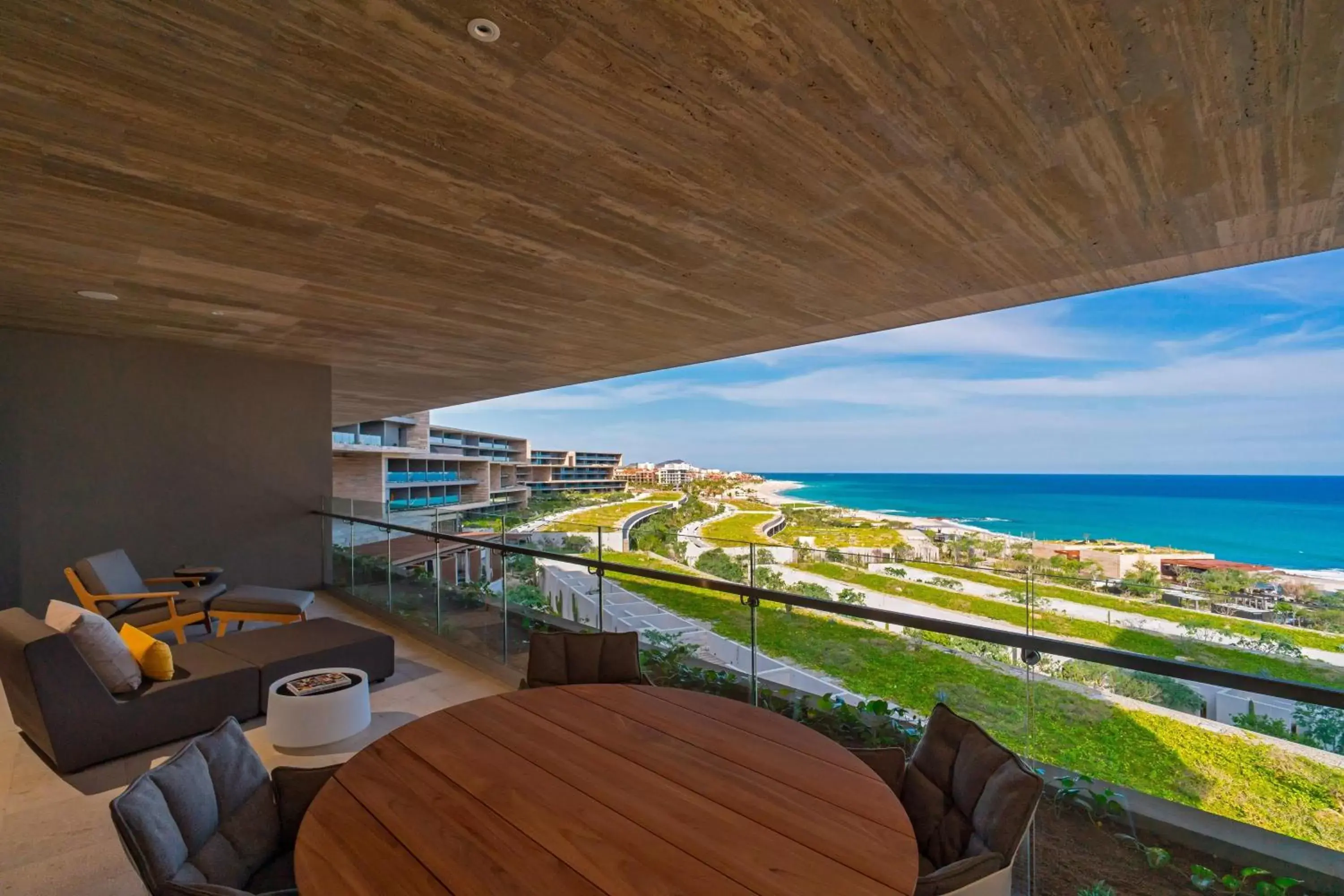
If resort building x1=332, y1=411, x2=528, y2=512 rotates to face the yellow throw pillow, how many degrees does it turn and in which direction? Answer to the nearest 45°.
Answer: approximately 45° to its right

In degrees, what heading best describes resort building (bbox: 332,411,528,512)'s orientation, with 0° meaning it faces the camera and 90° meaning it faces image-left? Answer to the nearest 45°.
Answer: approximately 315°

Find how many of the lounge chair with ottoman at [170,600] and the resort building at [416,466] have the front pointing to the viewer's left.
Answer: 0

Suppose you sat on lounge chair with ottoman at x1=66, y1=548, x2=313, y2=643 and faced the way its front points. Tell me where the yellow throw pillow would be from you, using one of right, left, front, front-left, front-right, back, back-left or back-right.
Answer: right

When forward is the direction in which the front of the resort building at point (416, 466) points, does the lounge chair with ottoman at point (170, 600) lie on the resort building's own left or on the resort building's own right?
on the resort building's own right

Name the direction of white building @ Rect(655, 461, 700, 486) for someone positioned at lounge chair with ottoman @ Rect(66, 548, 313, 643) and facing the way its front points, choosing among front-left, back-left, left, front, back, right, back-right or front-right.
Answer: front-left

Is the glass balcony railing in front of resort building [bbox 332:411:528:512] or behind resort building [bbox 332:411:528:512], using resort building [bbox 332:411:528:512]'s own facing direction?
in front

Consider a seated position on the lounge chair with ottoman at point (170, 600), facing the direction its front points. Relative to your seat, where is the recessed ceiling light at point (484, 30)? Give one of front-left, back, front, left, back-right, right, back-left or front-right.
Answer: right

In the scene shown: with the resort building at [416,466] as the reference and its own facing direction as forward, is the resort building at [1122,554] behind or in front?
in front

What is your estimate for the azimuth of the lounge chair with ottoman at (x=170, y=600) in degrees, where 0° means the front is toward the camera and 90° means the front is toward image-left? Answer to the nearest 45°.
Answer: approximately 270°

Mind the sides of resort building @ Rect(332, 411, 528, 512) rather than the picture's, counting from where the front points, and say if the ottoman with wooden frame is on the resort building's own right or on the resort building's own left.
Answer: on the resort building's own right

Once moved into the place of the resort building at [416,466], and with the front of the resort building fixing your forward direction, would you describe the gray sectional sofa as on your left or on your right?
on your right

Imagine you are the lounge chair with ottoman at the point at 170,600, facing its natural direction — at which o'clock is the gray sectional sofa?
The gray sectional sofa is roughly at 3 o'clock from the lounge chair with ottoman.

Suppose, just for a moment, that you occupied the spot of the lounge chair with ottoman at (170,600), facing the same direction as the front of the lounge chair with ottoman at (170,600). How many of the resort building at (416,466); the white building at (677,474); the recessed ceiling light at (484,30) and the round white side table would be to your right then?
2
